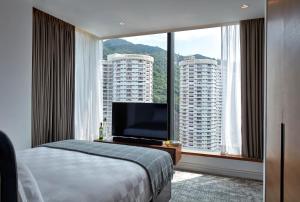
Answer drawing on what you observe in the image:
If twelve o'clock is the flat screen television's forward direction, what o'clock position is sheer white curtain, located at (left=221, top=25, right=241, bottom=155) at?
The sheer white curtain is roughly at 8 o'clock from the flat screen television.

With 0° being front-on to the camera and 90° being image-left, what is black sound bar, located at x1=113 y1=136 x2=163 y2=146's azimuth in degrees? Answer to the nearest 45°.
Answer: approximately 45°

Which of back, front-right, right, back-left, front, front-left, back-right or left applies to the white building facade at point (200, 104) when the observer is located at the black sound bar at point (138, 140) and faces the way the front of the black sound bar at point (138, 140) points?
back-left

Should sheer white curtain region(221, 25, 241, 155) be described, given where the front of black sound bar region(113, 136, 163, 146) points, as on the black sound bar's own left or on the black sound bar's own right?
on the black sound bar's own left

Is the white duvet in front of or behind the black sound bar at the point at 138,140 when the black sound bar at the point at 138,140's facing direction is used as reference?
in front

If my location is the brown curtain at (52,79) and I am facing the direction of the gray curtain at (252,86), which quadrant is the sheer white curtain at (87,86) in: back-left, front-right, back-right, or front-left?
front-left

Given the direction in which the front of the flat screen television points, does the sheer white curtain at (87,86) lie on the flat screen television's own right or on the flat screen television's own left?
on the flat screen television's own right

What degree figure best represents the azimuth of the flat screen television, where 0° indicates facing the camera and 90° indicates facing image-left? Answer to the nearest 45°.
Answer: approximately 45°

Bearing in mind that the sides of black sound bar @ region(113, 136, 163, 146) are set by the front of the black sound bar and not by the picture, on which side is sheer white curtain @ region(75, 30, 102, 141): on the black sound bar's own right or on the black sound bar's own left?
on the black sound bar's own right

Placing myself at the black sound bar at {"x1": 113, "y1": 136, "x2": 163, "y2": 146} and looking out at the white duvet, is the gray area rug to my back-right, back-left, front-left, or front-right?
front-left
